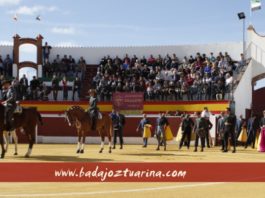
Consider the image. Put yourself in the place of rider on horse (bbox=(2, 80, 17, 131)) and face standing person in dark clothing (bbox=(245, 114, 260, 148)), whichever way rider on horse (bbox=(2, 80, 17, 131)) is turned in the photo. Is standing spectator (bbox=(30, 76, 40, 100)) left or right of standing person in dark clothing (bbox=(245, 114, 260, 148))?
left
